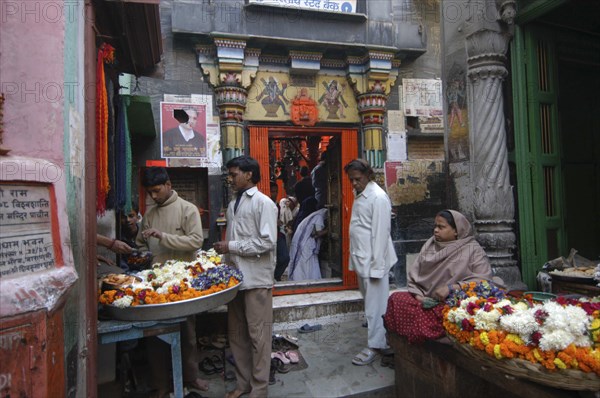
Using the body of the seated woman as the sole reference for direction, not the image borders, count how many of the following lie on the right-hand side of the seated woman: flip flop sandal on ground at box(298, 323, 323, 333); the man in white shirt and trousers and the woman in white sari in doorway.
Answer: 3

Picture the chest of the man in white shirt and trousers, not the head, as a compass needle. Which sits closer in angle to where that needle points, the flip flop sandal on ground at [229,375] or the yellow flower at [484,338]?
the flip flop sandal on ground

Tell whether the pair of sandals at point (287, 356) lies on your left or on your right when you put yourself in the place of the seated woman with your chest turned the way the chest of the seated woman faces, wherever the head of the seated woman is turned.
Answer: on your right

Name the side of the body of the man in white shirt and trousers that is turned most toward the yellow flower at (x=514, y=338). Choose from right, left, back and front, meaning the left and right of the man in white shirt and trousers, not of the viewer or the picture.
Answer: left

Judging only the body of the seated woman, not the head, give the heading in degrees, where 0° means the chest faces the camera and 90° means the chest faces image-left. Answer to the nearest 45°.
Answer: approximately 45°

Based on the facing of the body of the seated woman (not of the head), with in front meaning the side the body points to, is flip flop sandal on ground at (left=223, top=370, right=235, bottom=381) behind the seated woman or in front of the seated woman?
in front

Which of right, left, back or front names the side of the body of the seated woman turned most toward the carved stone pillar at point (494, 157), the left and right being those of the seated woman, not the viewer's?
back

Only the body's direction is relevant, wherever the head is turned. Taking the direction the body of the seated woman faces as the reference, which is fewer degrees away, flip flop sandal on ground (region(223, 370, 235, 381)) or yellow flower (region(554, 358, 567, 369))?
the flip flop sandal on ground

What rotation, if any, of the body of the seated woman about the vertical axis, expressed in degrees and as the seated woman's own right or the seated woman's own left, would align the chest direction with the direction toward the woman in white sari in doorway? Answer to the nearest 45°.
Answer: approximately 90° to the seated woman's own right

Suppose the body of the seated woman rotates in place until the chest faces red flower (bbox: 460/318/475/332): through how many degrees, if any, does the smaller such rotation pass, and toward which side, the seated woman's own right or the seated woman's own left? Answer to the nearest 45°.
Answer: approximately 45° to the seated woman's own left

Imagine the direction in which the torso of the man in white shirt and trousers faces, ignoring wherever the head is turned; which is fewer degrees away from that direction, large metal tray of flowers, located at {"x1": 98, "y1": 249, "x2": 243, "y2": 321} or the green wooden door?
the large metal tray of flowers

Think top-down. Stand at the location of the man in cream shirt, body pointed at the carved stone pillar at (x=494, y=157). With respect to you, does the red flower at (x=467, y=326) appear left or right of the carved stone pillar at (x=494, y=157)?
right

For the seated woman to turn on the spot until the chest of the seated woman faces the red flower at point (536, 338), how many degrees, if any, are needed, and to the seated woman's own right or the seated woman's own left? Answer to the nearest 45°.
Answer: approximately 90° to the seated woman's own left

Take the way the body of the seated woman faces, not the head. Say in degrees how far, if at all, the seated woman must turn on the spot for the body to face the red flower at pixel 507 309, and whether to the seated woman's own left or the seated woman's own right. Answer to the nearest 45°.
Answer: approximately 90° to the seated woman's own left
